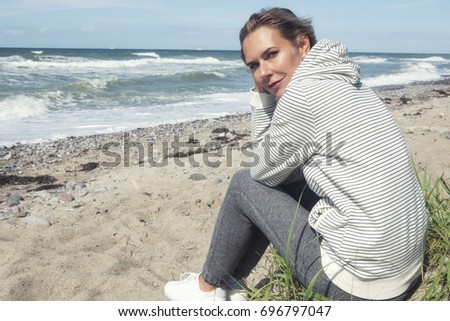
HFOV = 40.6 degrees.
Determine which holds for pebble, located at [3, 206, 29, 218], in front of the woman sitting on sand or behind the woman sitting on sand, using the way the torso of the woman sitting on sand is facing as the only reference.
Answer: in front

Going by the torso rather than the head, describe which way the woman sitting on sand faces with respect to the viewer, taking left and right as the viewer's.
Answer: facing to the left of the viewer

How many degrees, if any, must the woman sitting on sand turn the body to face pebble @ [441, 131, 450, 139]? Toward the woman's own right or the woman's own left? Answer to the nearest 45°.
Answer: approximately 90° to the woman's own right

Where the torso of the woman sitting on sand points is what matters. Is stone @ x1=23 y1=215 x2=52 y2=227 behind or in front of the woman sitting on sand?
in front
